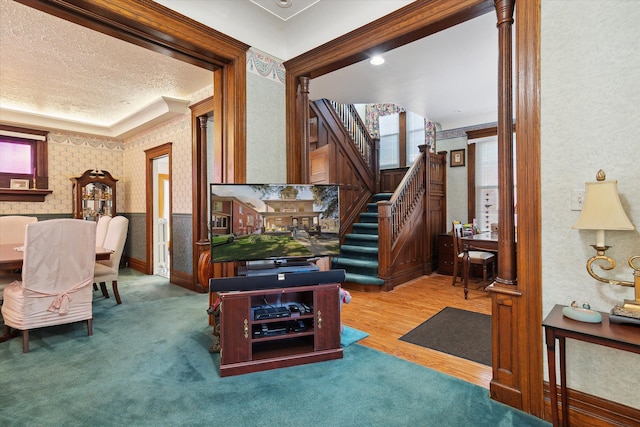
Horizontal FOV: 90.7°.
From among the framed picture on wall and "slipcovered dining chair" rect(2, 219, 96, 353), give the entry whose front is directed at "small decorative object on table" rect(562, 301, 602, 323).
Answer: the framed picture on wall

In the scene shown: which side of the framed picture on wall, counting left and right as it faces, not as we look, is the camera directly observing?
front

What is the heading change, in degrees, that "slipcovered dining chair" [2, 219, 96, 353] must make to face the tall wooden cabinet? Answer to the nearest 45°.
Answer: approximately 45° to its right

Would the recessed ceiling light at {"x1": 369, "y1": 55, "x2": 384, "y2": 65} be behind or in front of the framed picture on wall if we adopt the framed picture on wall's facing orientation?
in front

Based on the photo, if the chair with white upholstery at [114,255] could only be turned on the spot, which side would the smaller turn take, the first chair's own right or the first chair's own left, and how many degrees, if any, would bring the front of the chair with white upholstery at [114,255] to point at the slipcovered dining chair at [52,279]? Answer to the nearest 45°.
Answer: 0° — it already faces it

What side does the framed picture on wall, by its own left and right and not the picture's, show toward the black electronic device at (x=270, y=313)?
front

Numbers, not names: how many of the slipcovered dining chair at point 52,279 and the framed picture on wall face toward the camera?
1

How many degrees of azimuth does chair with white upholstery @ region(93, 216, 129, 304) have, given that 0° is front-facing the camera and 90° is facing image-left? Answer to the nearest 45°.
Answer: approximately 45°
